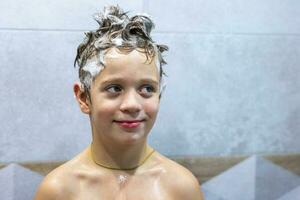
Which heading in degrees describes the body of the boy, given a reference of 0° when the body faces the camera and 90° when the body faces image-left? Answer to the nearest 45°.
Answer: approximately 0°

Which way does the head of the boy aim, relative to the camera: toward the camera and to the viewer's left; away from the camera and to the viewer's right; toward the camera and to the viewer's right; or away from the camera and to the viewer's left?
toward the camera and to the viewer's right
